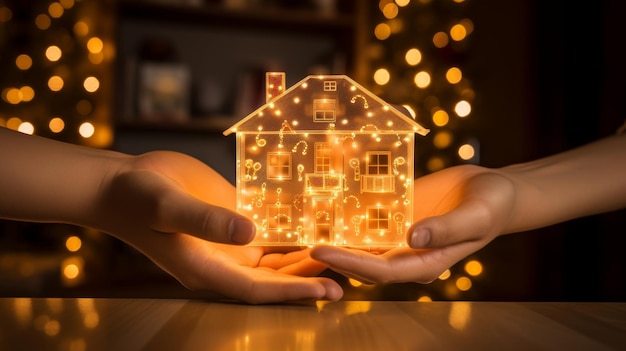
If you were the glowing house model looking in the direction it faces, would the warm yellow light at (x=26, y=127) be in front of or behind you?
behind

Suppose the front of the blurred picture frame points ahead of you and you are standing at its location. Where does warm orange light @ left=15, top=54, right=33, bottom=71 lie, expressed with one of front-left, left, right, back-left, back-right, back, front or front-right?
right

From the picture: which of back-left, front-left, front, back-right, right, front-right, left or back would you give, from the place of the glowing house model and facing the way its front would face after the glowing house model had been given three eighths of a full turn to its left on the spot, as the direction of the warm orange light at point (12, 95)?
left

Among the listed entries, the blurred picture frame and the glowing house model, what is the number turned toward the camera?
2

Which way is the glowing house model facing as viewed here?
toward the camera

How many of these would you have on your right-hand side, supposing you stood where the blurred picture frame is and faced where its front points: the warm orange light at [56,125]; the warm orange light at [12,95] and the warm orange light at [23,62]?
3

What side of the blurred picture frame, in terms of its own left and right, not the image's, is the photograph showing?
front

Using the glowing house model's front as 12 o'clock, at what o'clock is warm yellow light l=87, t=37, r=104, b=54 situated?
The warm yellow light is roughly at 5 o'clock from the glowing house model.

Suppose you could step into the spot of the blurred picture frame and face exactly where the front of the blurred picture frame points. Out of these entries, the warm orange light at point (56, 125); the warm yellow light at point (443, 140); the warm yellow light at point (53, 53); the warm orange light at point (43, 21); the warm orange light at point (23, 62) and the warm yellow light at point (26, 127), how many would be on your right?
5

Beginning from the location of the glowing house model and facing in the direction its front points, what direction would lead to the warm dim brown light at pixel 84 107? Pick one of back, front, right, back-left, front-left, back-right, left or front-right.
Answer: back-right

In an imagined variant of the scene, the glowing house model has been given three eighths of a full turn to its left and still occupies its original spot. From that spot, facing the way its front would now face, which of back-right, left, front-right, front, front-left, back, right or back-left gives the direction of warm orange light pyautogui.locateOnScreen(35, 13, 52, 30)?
left

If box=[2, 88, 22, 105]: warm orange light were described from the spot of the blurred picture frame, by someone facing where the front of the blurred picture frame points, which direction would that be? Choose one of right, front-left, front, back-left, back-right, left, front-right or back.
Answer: right

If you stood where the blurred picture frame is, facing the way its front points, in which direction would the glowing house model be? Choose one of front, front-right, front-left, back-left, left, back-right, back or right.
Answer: front

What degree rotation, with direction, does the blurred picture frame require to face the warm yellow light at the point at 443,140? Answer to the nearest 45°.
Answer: approximately 90° to its left
